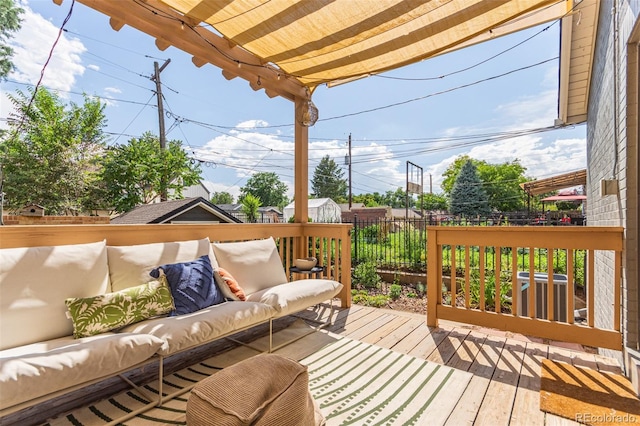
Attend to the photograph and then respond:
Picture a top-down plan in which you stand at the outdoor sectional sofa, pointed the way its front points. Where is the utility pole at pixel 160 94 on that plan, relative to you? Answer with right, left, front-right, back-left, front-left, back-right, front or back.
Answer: back-left

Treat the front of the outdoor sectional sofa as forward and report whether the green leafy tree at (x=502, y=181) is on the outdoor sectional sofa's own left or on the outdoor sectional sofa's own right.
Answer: on the outdoor sectional sofa's own left

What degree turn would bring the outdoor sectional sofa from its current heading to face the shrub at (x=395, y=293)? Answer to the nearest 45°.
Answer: approximately 90° to its left

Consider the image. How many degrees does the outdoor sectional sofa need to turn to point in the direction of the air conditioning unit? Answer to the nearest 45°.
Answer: approximately 45° to its left

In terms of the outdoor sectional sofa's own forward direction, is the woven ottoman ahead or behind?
ahead

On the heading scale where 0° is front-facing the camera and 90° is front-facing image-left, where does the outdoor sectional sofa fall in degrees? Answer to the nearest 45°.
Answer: approximately 315°

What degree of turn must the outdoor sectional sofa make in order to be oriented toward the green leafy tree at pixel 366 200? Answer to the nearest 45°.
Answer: approximately 90° to its left

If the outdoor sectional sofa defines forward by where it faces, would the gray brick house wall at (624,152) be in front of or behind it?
in front

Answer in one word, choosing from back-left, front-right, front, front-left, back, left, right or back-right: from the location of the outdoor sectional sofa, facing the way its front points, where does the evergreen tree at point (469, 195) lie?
left

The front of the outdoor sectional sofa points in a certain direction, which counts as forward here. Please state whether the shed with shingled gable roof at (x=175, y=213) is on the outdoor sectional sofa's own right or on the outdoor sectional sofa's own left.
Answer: on the outdoor sectional sofa's own left
